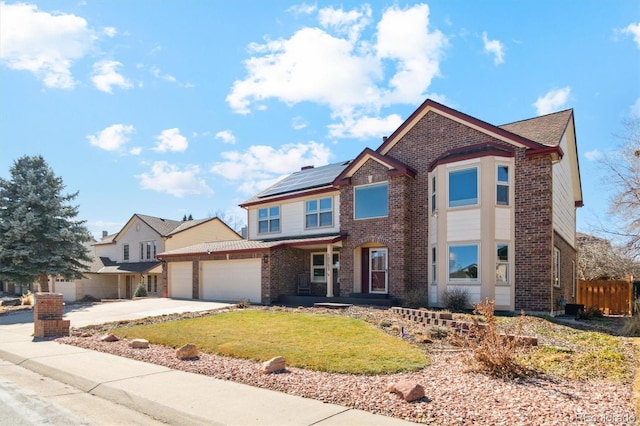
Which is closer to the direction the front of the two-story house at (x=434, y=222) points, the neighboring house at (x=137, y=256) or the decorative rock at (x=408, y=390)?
the decorative rock

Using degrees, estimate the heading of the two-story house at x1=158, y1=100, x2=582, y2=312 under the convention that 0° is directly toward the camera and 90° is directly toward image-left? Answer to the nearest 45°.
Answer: approximately 45°

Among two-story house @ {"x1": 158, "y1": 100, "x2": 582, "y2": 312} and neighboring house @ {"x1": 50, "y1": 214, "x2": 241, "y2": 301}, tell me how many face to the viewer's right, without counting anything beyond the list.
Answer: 0

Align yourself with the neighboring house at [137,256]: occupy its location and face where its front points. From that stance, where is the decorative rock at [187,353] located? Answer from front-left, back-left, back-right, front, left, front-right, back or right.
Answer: front-left

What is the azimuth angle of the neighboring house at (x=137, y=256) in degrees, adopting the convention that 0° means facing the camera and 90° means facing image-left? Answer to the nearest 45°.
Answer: approximately 45°

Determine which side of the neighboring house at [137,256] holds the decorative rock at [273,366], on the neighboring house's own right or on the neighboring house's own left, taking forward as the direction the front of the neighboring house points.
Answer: on the neighboring house's own left

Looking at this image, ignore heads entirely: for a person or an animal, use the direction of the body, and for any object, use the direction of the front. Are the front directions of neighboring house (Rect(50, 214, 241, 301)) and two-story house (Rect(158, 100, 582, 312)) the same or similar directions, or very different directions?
same or similar directions

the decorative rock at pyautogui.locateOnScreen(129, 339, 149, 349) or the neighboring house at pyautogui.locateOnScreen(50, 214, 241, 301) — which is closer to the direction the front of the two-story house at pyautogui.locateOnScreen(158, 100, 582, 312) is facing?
the decorative rock

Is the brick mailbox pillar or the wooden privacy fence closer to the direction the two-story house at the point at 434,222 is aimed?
the brick mailbox pillar

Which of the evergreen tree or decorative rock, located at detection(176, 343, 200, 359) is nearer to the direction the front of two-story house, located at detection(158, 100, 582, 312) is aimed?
the decorative rock

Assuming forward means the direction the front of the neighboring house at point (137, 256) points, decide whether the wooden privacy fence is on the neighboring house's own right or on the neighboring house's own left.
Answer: on the neighboring house's own left

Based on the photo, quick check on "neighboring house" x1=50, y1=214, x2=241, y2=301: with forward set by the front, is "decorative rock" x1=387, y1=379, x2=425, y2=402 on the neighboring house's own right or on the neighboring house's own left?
on the neighboring house's own left

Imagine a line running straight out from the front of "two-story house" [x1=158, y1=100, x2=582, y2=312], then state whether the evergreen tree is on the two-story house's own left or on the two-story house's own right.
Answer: on the two-story house's own right

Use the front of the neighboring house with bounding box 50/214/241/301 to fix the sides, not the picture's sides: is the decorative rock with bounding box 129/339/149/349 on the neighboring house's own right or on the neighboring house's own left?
on the neighboring house's own left
